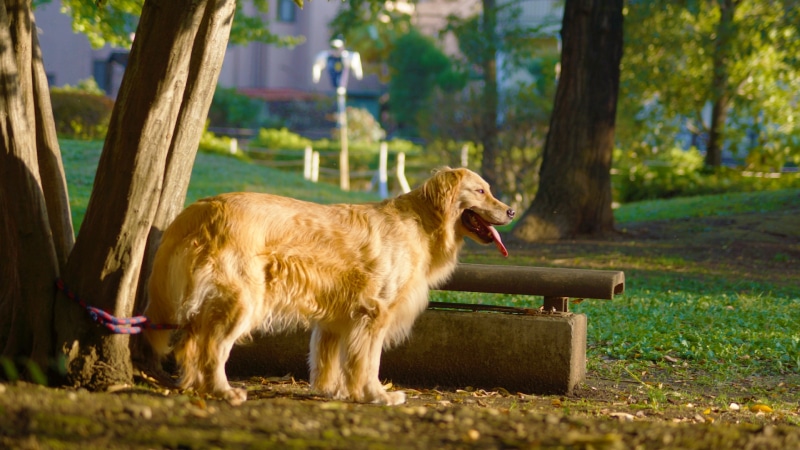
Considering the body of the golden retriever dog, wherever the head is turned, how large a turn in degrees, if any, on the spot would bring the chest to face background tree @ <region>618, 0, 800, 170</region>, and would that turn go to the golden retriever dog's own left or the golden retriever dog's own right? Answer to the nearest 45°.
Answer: approximately 45° to the golden retriever dog's own left

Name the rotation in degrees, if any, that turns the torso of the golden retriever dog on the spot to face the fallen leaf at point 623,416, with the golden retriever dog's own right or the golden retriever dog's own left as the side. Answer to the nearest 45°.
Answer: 0° — it already faces it

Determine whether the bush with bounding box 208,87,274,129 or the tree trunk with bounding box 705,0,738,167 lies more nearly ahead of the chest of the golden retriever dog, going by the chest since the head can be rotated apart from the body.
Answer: the tree trunk

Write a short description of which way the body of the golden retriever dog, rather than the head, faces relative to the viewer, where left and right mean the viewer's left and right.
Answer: facing to the right of the viewer

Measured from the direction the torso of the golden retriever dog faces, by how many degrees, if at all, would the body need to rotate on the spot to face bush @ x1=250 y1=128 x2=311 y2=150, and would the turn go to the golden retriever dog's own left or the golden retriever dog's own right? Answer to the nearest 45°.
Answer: approximately 90° to the golden retriever dog's own left

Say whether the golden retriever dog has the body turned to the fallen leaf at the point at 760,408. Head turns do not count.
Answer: yes

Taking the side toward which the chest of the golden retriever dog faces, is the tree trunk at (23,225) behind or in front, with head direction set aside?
behind

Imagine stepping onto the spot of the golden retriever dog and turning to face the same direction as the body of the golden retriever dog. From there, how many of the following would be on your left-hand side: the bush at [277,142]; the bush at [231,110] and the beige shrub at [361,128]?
3

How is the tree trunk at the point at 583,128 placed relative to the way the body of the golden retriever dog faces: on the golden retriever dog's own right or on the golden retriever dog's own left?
on the golden retriever dog's own left
